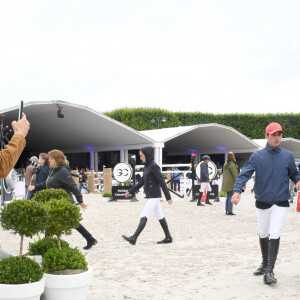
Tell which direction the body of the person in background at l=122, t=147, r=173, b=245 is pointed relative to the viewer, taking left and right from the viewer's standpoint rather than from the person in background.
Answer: facing to the left of the viewer

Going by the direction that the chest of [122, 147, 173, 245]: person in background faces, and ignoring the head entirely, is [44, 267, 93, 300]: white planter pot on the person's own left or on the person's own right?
on the person's own left

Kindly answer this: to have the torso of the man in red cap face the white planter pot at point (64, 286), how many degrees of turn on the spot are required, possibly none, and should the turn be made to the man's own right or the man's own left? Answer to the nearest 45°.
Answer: approximately 45° to the man's own right

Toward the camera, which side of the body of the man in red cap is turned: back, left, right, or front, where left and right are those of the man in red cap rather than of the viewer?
front

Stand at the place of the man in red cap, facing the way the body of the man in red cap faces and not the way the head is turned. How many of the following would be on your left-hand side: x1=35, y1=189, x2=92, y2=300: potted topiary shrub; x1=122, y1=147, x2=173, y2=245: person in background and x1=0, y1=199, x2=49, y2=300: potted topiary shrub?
0

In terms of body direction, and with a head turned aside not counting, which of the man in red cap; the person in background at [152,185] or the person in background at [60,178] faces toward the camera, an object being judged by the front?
the man in red cap

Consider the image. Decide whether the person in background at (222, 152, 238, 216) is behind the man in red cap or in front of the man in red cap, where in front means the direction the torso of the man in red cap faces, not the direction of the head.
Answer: behind

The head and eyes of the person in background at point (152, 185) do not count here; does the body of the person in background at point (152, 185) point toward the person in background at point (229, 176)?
no
